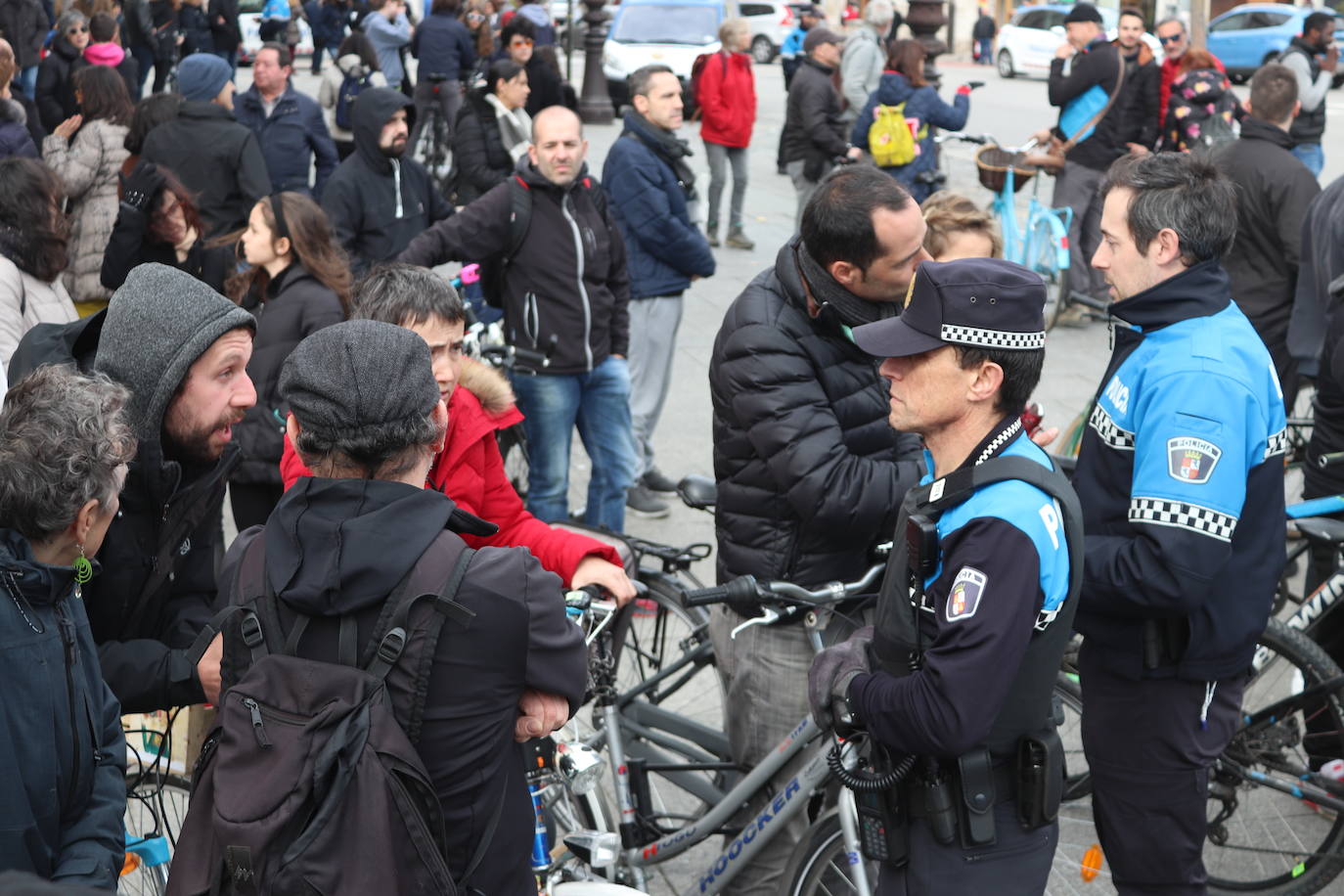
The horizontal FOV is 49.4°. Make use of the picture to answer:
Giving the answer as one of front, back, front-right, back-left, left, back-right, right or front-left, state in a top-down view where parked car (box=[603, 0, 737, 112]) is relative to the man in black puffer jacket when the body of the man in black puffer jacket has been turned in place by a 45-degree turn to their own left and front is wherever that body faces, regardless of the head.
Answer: front-left

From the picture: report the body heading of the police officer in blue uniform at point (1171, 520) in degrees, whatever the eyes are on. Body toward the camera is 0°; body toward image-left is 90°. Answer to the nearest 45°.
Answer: approximately 90°

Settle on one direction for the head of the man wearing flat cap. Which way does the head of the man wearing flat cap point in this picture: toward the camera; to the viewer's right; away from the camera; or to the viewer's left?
away from the camera

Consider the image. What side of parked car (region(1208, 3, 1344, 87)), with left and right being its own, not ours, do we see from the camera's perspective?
left

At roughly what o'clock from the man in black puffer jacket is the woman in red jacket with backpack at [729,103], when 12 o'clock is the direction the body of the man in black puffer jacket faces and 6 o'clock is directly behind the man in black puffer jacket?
The woman in red jacket with backpack is roughly at 9 o'clock from the man in black puffer jacket.

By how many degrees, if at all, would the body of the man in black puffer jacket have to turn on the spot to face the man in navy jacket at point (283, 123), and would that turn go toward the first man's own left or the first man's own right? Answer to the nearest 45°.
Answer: approximately 135° to the first man's own left

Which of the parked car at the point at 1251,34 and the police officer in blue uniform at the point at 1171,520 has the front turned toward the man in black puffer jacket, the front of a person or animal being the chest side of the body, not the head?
the police officer in blue uniform

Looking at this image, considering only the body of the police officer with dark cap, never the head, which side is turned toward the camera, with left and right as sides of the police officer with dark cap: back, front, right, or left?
left

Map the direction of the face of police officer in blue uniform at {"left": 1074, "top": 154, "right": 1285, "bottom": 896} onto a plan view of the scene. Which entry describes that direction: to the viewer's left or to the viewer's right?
to the viewer's left

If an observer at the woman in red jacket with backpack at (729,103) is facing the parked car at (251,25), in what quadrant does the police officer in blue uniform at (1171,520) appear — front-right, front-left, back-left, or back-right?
back-left

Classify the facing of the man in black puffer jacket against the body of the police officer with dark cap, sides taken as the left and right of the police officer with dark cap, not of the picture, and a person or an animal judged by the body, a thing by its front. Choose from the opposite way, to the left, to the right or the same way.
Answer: the opposite way

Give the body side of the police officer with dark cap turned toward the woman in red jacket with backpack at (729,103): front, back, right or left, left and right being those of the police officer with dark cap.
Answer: right

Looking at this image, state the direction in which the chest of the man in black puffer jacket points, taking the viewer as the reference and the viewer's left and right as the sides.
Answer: facing to the right of the viewer
